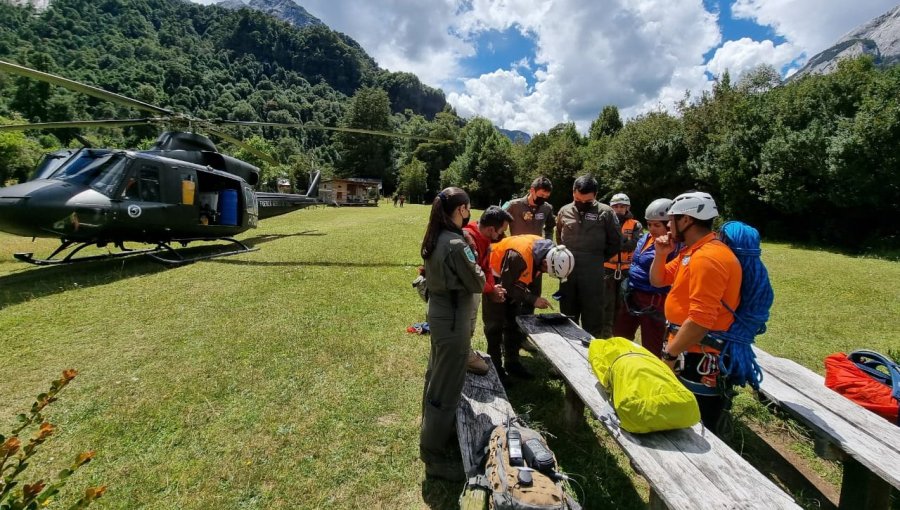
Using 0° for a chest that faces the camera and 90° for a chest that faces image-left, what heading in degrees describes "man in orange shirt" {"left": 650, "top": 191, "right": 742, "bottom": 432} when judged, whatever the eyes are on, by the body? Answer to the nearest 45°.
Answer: approximately 90°

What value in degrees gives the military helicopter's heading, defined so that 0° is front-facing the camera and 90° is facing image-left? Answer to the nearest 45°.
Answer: approximately 45°

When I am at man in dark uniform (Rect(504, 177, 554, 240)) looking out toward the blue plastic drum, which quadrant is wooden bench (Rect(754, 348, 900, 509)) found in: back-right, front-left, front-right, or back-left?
back-left

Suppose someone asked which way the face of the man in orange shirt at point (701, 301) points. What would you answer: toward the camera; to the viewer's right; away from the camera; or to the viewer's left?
to the viewer's left

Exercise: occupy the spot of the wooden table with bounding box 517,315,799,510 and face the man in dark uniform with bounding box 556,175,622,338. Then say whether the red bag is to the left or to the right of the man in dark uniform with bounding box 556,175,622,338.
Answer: right

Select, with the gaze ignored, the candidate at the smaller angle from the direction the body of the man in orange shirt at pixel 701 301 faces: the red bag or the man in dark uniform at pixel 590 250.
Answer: the man in dark uniform

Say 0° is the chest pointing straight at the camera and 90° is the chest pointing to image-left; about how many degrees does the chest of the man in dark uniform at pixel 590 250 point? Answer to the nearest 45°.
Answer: approximately 0°

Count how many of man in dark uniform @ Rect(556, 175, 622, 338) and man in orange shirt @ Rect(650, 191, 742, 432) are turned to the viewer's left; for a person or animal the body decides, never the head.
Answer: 1

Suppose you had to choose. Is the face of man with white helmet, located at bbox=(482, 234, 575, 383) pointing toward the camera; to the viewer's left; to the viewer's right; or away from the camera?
to the viewer's right
